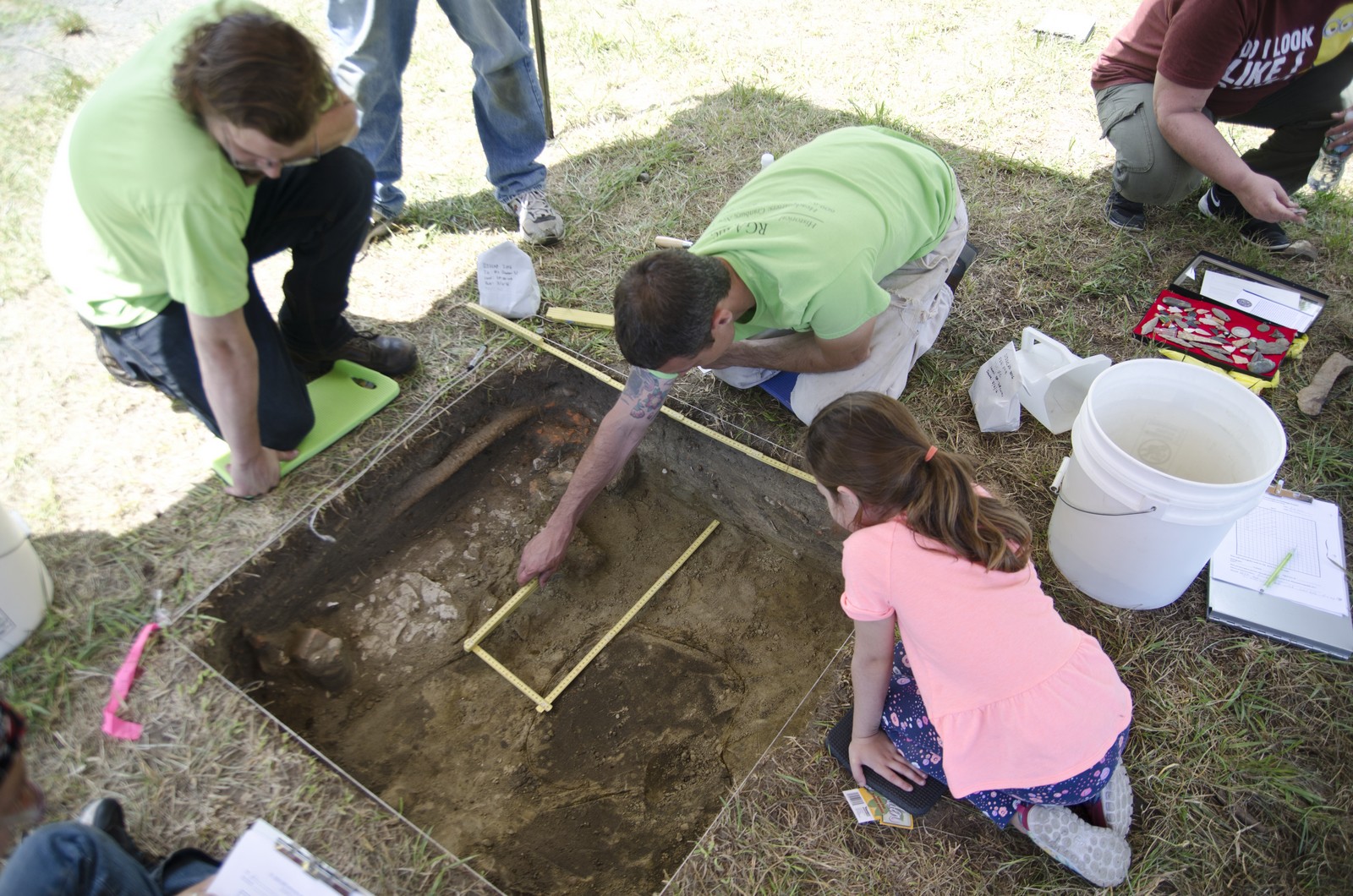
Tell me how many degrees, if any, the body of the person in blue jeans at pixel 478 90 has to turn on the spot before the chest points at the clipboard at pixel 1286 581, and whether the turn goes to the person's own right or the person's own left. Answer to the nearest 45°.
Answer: approximately 45° to the person's own left

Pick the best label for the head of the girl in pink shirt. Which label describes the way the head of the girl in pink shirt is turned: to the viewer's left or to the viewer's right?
to the viewer's left

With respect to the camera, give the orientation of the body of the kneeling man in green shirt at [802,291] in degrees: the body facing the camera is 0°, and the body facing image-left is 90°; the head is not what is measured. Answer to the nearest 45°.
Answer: approximately 45°

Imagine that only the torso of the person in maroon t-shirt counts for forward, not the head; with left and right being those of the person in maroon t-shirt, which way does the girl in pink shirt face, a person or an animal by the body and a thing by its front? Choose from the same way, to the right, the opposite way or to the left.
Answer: the opposite way

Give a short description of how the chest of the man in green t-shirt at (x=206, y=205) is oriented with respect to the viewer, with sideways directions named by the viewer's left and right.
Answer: facing the viewer and to the right of the viewer

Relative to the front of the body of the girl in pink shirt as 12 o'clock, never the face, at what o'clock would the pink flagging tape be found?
The pink flagging tape is roughly at 10 o'clock from the girl in pink shirt.

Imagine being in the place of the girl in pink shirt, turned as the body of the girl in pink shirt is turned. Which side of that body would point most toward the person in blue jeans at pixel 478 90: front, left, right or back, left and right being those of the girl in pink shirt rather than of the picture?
front

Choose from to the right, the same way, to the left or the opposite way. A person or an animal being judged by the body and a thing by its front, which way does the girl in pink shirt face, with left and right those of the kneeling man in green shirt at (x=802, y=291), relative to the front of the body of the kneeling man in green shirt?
to the right

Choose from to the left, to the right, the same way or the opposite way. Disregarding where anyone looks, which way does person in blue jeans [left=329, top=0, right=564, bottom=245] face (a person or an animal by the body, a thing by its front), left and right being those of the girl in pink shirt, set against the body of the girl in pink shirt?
the opposite way

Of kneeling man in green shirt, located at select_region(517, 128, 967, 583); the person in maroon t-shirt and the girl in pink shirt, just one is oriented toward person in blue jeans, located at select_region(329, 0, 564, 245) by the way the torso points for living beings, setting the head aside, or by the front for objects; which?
the girl in pink shirt

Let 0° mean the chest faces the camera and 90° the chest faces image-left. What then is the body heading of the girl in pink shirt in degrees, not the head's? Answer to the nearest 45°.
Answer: approximately 135°
